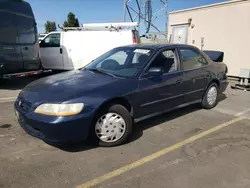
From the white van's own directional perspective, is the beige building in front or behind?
behind

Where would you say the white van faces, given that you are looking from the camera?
facing to the left of the viewer

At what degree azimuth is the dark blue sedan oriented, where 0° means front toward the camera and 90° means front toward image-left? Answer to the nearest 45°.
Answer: approximately 45°

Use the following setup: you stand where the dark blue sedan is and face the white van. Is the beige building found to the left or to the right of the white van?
right

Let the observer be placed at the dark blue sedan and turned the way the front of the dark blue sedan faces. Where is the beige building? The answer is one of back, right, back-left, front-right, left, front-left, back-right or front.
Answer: back

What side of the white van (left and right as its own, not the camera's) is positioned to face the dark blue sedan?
left
